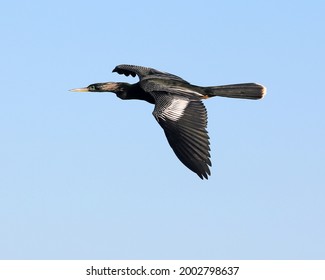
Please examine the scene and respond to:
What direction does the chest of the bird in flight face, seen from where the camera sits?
to the viewer's left
